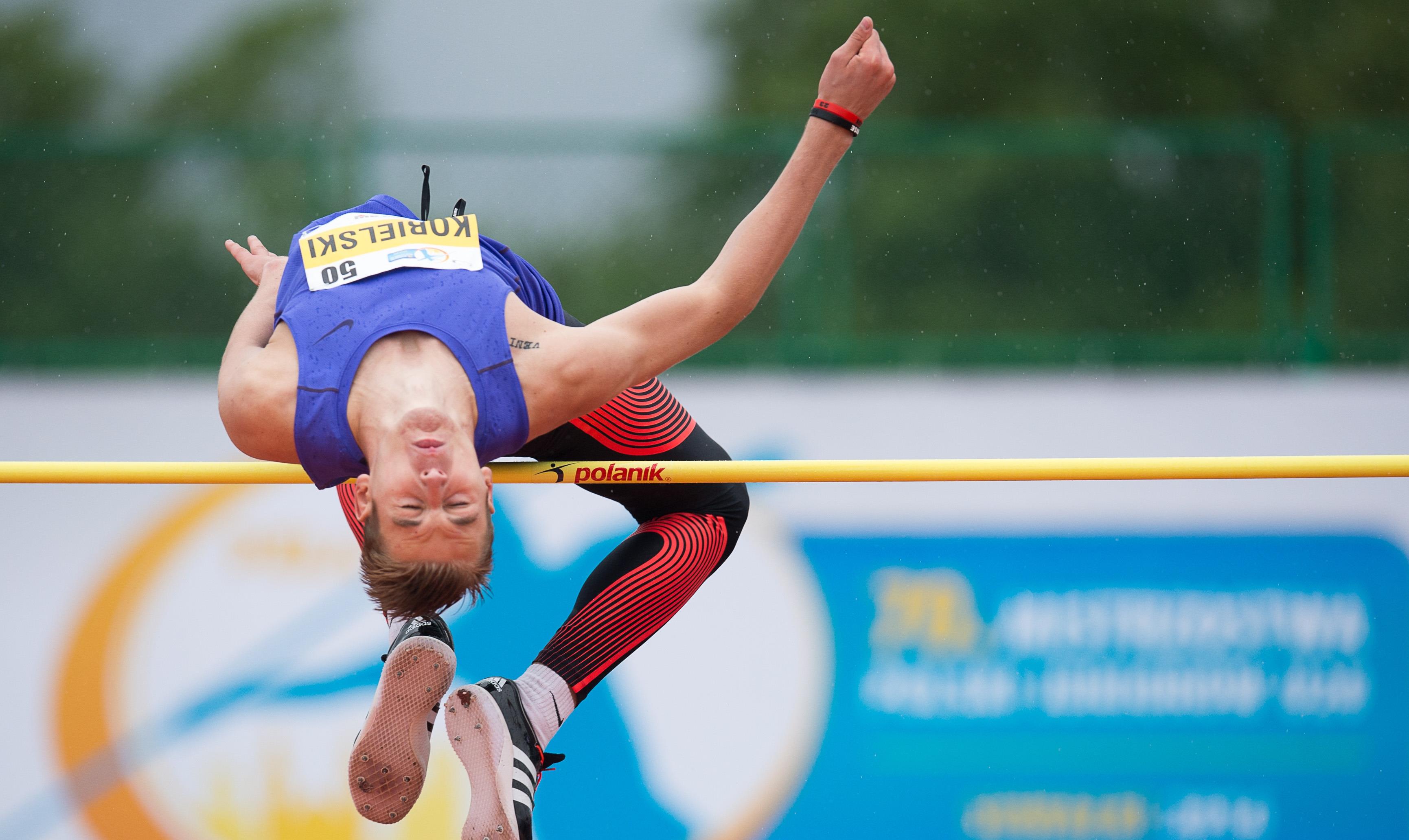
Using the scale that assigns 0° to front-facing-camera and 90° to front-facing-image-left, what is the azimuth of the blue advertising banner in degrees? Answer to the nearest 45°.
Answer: approximately 0°
